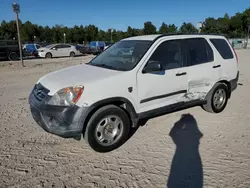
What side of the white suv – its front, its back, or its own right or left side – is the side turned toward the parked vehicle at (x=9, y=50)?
right

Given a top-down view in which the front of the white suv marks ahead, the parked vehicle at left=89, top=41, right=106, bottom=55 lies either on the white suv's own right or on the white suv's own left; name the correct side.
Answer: on the white suv's own right

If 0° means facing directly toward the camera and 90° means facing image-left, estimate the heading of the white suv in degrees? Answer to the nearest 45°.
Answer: approximately 45°

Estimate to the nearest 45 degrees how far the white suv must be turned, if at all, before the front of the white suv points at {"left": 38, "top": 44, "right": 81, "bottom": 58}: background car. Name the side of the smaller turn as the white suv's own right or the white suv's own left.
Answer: approximately 135° to the white suv's own right

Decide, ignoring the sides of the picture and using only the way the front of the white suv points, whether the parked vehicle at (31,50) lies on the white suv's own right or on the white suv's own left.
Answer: on the white suv's own right
